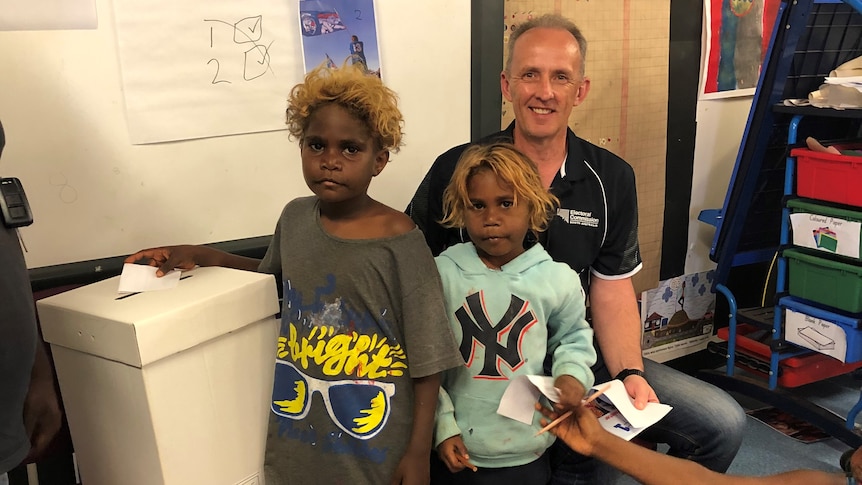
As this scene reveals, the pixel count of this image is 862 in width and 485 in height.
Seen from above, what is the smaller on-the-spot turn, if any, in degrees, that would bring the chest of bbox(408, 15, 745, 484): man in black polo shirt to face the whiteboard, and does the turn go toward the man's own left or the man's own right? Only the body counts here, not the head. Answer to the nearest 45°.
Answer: approximately 90° to the man's own right

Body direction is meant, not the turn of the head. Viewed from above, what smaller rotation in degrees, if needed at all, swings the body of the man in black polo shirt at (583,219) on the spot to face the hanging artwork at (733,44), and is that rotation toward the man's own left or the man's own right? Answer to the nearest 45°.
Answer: approximately 135° to the man's own left

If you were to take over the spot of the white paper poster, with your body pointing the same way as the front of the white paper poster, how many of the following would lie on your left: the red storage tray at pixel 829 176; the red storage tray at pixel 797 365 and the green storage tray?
3

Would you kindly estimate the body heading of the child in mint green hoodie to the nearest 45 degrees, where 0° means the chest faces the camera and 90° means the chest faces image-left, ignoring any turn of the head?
approximately 0°

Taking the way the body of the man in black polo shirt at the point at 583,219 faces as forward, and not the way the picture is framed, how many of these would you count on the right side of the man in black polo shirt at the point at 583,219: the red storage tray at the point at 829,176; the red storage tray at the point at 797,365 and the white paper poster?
1

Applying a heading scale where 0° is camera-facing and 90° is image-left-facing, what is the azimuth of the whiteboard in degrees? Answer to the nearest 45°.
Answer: approximately 0°

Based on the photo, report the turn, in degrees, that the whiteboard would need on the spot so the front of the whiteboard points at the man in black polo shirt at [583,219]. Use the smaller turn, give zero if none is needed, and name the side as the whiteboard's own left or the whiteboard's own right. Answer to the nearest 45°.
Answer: approximately 90° to the whiteboard's own left

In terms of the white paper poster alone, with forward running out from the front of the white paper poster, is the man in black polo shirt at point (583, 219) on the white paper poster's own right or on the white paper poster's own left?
on the white paper poster's own left

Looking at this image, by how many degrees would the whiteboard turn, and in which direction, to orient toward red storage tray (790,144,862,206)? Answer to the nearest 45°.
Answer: approximately 90° to its left
